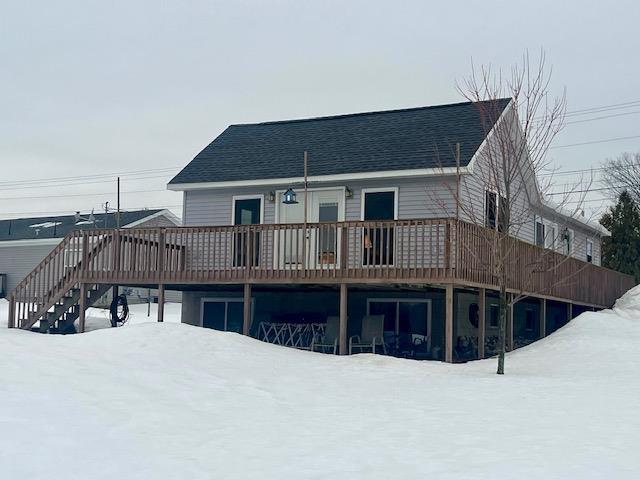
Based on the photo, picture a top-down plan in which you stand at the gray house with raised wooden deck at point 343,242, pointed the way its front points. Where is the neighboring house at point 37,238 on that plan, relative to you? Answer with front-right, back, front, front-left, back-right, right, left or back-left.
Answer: back-right

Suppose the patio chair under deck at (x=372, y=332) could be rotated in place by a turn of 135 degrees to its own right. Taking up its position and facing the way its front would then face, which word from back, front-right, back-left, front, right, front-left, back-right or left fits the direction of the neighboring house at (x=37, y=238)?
front-left

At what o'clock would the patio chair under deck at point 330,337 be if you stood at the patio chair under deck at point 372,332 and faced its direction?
the patio chair under deck at point 330,337 is roughly at 2 o'clock from the patio chair under deck at point 372,332.

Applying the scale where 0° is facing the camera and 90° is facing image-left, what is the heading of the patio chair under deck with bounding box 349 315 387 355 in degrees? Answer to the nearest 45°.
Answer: approximately 45°

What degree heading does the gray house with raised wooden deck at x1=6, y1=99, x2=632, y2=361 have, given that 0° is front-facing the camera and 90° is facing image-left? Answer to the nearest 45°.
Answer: approximately 0°
